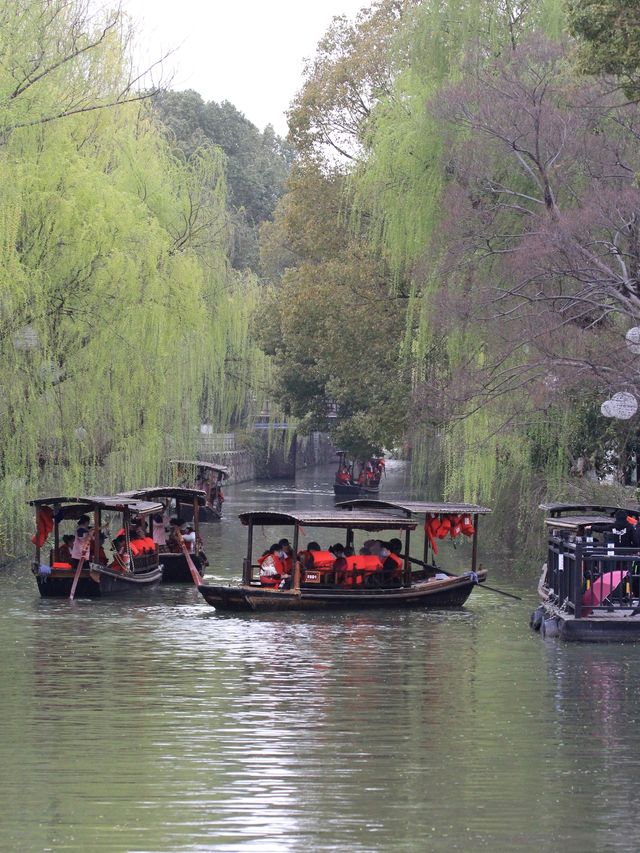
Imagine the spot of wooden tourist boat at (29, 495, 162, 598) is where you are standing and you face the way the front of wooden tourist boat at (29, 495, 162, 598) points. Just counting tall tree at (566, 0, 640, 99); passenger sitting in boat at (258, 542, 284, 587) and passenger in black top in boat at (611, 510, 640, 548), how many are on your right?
3

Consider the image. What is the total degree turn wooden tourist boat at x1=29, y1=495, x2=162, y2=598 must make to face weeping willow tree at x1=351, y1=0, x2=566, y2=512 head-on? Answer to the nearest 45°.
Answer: approximately 45° to its right

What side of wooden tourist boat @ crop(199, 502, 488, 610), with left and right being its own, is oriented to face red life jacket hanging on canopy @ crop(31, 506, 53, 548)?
front

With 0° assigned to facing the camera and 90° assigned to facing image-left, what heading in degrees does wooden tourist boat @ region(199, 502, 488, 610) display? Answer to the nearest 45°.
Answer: approximately 90°

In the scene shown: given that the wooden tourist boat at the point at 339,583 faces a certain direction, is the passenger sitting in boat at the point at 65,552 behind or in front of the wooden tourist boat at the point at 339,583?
in front

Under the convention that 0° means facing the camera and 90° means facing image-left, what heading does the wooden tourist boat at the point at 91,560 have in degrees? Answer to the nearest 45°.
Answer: approximately 225°

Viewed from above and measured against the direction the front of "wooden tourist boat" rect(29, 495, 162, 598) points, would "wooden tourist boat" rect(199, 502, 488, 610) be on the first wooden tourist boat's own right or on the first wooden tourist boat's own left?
on the first wooden tourist boat's own right

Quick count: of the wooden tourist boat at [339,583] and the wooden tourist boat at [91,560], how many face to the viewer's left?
1

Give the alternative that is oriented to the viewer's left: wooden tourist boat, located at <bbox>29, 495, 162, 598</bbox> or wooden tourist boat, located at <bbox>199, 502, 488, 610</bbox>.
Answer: wooden tourist boat, located at <bbox>199, 502, 488, 610</bbox>

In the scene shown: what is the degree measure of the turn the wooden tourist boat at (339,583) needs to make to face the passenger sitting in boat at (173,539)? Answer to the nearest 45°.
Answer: approximately 45° to its right

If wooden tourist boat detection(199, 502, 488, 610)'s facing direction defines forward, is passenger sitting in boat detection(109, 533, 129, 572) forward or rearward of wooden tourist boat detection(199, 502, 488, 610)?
forward

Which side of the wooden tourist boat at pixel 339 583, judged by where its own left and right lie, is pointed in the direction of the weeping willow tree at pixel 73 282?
front
